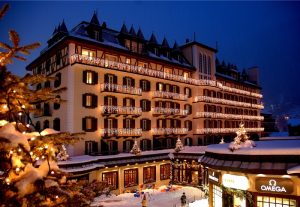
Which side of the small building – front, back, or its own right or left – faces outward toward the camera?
front

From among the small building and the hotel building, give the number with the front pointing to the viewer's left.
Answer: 0

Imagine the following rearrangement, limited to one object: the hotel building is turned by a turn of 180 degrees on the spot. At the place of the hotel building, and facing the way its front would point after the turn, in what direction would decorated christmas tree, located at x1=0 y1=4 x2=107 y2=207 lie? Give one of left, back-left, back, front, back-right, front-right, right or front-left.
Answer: back-left
